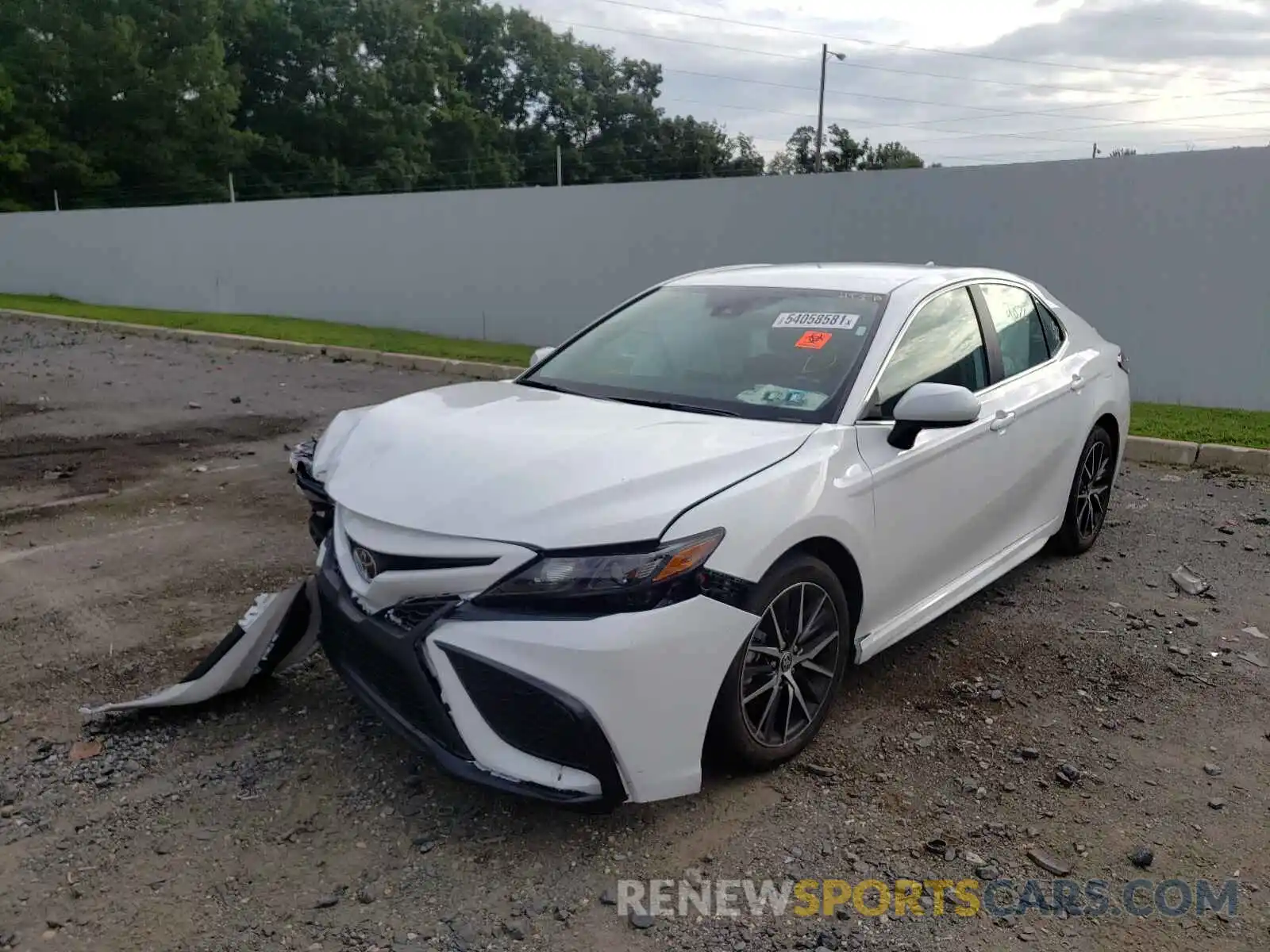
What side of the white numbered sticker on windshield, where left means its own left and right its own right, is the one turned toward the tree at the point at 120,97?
right

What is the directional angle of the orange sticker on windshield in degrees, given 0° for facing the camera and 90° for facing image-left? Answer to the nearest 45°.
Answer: approximately 45°

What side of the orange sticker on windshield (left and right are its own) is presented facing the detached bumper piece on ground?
front

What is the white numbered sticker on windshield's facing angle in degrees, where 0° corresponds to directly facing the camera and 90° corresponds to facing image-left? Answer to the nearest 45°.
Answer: approximately 45°

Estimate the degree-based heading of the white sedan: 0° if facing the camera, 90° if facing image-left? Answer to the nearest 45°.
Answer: approximately 45°

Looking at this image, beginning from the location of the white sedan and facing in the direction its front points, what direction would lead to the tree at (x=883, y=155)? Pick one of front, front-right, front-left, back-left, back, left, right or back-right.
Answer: back-right

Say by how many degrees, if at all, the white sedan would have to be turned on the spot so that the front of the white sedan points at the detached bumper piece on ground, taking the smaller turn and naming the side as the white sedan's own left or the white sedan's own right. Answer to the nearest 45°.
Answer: approximately 45° to the white sedan's own right

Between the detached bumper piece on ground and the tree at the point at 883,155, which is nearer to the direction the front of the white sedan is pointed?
the detached bumper piece on ground

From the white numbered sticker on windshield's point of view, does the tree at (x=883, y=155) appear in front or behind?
behind

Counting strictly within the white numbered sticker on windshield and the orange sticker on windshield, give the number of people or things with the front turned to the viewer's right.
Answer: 0

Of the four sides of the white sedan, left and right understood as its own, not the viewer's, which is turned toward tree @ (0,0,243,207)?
right
